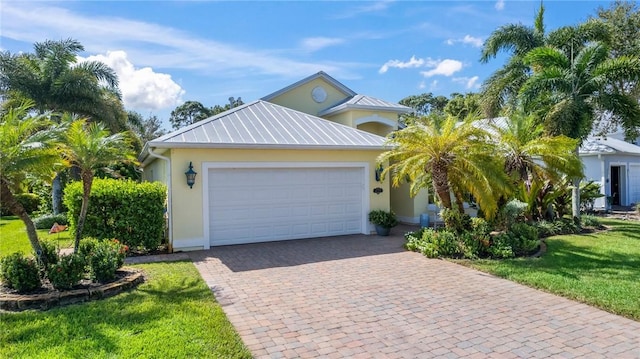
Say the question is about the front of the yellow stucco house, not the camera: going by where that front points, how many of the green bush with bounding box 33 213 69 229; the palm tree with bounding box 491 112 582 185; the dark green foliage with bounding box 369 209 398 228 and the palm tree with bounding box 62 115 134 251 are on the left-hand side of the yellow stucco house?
2

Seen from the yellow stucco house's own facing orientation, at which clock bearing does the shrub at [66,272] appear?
The shrub is roughly at 1 o'clock from the yellow stucco house.

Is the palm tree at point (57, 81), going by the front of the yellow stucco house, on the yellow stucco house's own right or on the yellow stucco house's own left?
on the yellow stucco house's own right

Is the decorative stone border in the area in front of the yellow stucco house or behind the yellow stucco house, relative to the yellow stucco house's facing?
in front

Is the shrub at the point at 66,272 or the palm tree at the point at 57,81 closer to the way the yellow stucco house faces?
the shrub

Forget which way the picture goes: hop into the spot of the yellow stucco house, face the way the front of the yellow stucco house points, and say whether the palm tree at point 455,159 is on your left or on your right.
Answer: on your left

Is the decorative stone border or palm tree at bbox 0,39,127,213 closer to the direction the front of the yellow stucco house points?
the decorative stone border

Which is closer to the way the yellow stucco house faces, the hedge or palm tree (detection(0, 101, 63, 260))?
the palm tree

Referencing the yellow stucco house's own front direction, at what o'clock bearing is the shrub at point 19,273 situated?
The shrub is roughly at 1 o'clock from the yellow stucco house.

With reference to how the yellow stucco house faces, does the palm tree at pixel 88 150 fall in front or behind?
in front

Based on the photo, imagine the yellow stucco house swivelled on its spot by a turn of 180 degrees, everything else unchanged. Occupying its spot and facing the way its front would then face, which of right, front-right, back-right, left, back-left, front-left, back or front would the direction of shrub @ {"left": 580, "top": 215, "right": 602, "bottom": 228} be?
right

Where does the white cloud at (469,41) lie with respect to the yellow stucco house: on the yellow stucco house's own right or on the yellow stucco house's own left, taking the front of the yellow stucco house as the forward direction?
on the yellow stucco house's own left

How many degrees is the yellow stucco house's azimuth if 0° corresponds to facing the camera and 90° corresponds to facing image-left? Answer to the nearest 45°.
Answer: approximately 0°
